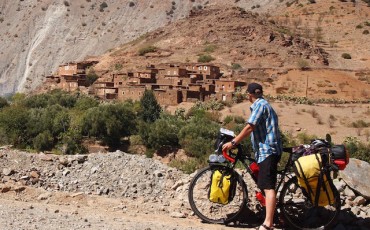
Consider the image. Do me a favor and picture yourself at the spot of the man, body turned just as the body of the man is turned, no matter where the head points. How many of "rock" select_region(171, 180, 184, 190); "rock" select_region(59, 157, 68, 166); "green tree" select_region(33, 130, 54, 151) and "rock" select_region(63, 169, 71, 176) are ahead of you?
4

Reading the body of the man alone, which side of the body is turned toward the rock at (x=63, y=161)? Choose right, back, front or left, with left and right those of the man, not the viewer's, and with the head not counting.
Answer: front

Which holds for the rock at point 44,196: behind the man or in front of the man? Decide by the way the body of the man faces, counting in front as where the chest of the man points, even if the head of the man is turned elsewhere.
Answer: in front

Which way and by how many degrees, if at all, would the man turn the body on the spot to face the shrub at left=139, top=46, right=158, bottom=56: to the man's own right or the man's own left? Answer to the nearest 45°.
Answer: approximately 45° to the man's own right

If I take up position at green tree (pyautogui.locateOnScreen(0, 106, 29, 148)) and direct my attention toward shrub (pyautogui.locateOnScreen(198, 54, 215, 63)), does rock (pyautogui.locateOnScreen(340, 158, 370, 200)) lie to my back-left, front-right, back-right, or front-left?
back-right

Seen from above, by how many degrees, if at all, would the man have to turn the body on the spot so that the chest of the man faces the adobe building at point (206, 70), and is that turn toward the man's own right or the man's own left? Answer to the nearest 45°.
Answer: approximately 45° to the man's own right

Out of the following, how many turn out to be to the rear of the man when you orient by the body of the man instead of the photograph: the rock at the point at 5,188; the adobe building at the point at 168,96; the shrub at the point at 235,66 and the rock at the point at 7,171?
0

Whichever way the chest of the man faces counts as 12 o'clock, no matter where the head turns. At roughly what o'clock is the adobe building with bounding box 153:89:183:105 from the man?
The adobe building is roughly at 1 o'clock from the man.

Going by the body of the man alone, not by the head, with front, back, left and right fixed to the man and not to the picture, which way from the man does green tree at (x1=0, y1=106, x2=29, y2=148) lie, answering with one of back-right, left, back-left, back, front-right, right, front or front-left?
front

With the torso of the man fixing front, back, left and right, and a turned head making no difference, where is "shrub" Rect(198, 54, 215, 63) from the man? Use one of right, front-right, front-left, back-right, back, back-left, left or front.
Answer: front-right

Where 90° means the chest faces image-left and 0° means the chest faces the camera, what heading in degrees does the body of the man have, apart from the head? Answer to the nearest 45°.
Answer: approximately 135°

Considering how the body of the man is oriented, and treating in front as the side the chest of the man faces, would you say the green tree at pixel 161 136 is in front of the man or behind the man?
in front

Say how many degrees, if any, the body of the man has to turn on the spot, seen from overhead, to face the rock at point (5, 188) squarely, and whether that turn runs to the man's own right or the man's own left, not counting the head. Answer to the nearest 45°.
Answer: approximately 45° to the man's own left

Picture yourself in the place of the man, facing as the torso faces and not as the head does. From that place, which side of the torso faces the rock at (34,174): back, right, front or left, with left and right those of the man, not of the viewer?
front

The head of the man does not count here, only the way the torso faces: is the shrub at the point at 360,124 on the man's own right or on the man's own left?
on the man's own right

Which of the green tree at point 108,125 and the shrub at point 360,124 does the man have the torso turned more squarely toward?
the green tree

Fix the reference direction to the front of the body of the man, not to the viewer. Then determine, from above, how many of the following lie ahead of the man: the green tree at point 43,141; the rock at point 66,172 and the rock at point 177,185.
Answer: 3

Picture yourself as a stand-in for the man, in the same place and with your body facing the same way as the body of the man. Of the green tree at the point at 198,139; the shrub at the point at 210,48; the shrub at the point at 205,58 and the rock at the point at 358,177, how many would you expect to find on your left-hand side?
0
